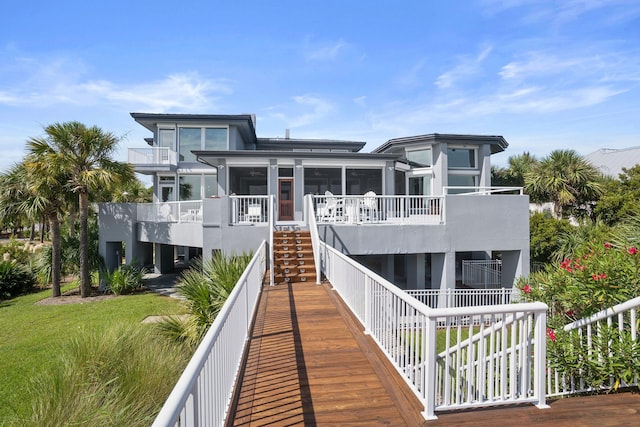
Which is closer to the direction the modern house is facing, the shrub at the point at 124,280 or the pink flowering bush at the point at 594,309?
the pink flowering bush

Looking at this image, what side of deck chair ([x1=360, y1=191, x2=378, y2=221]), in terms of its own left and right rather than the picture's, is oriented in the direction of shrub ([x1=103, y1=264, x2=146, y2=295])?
right

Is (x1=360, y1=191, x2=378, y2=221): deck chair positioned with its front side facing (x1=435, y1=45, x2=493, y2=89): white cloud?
no

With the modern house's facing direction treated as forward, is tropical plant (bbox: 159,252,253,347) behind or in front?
in front

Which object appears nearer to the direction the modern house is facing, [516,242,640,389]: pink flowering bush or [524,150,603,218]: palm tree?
the pink flowering bush

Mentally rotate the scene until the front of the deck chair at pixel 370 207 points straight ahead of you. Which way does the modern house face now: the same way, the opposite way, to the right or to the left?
the same way

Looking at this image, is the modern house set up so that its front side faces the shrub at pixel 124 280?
no

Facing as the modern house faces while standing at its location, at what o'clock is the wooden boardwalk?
The wooden boardwalk is roughly at 12 o'clock from the modern house.

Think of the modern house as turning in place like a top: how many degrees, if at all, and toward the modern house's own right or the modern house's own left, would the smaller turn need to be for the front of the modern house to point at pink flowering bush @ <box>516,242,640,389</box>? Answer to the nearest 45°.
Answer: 0° — it already faces it

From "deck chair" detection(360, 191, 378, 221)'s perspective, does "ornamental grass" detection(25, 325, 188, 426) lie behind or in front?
in front

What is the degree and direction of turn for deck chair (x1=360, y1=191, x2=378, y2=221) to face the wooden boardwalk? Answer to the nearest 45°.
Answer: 0° — it already faces it

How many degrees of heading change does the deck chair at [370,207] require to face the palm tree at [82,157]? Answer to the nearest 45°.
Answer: approximately 90° to its right

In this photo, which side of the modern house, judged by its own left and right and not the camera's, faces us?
front

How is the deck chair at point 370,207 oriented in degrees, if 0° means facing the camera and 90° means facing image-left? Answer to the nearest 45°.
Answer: approximately 0°

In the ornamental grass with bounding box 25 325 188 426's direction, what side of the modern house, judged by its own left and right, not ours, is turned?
front
